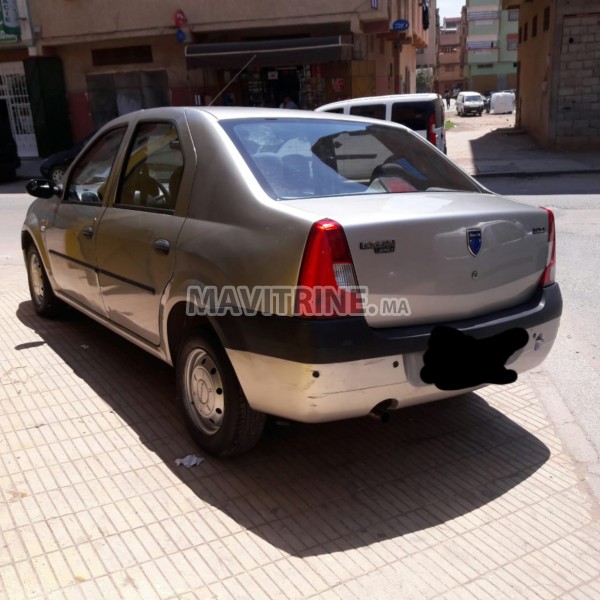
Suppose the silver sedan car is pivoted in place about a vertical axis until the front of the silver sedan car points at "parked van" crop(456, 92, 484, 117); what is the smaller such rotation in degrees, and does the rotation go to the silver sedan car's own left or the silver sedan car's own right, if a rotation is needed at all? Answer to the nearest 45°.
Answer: approximately 45° to the silver sedan car's own right

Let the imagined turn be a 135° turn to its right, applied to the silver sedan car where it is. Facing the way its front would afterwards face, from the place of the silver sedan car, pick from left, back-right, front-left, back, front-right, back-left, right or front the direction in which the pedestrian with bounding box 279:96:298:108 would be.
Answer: left

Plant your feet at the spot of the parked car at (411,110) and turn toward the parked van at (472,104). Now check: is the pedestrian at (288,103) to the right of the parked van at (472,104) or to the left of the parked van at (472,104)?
left

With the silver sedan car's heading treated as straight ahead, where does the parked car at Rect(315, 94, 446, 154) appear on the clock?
The parked car is roughly at 2 o'clock from the silver sedan car.

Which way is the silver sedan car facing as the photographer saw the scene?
facing away from the viewer and to the left of the viewer

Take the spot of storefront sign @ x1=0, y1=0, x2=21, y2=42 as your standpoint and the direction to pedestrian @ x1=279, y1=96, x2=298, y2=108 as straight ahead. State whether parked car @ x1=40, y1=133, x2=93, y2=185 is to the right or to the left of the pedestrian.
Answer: right

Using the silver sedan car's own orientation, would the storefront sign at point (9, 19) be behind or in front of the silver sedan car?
in front

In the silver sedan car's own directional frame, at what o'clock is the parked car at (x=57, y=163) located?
The parked car is roughly at 1 o'clock from the silver sedan car.

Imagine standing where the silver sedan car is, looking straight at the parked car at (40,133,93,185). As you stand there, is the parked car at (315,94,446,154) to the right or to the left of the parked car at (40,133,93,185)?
right
